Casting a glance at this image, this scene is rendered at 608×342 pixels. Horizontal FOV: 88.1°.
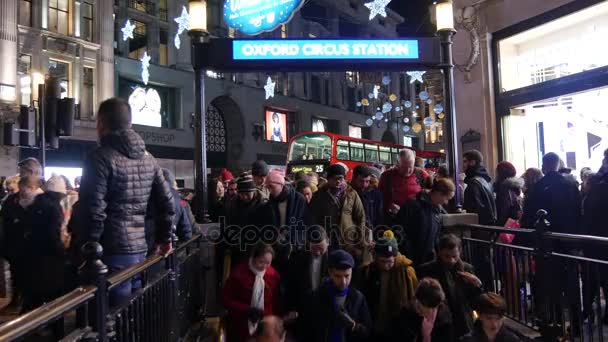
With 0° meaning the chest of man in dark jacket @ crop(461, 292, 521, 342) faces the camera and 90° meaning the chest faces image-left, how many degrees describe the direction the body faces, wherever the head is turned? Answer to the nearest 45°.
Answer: approximately 0°

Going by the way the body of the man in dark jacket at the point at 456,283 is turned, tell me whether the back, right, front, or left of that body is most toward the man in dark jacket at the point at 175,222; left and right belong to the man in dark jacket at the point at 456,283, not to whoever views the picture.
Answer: right
